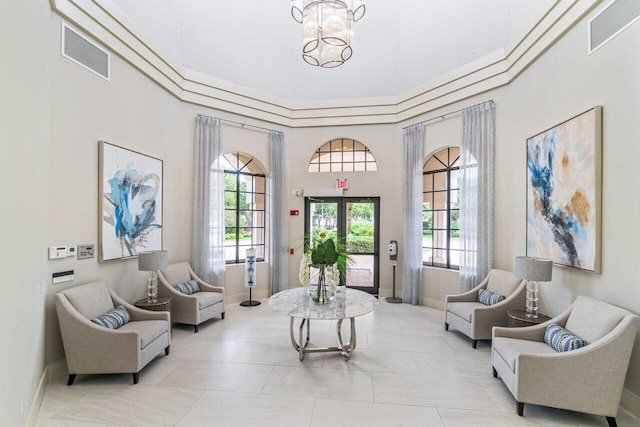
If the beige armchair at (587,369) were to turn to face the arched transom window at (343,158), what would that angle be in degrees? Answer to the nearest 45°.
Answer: approximately 45° to its right

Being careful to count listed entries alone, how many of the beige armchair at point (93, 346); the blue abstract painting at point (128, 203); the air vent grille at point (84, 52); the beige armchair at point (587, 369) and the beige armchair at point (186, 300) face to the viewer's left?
1

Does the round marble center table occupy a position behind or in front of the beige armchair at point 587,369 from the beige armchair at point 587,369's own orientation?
in front

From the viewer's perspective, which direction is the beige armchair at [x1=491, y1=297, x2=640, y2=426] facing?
to the viewer's left

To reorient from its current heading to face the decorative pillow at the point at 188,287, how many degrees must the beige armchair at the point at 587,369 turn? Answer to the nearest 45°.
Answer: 0° — it already faces it

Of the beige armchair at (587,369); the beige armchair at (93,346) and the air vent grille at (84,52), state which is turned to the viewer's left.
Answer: the beige armchair at (587,369)

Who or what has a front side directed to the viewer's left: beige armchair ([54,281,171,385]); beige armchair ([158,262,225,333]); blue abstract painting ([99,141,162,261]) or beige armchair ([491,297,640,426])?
beige armchair ([491,297,640,426])

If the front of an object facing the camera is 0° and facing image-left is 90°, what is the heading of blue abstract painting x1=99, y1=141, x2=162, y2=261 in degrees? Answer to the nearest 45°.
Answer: approximately 315°

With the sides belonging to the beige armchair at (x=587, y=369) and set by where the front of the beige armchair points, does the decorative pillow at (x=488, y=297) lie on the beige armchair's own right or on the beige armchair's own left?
on the beige armchair's own right

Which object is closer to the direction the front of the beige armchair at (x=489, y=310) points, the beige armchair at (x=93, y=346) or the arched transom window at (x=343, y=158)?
the beige armchair

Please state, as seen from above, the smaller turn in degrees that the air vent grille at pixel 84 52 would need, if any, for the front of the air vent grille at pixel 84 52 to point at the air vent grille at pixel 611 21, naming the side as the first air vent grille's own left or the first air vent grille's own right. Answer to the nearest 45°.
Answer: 0° — it already faces it
